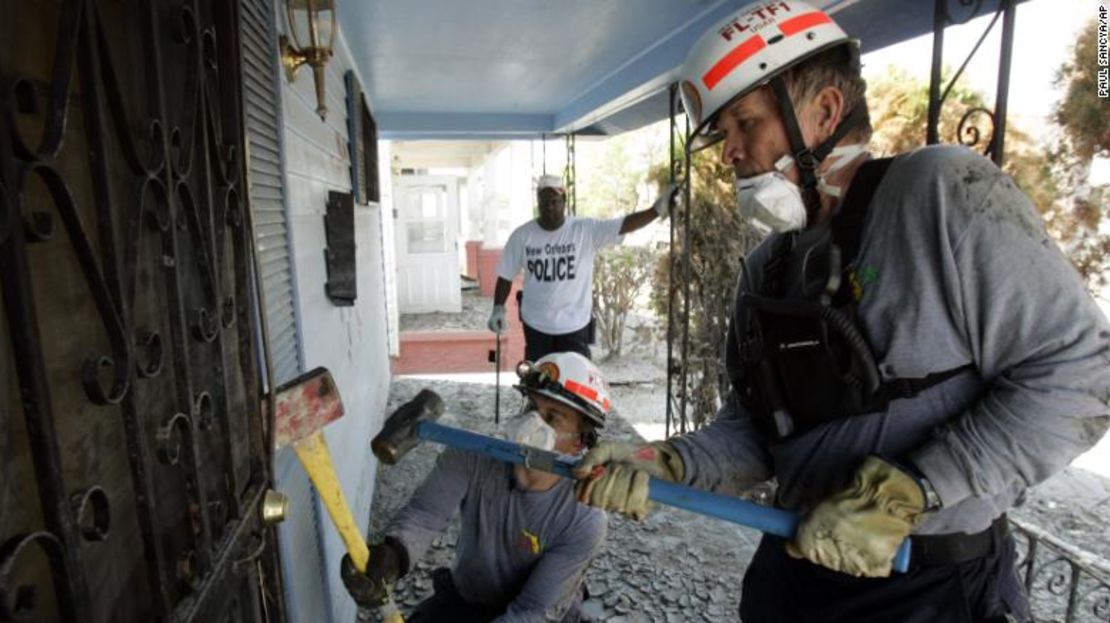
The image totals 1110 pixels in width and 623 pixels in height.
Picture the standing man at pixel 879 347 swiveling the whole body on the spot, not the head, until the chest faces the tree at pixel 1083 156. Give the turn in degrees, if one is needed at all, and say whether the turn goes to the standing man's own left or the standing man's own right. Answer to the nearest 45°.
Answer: approximately 135° to the standing man's own right

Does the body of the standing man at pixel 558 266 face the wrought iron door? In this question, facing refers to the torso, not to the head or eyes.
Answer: yes

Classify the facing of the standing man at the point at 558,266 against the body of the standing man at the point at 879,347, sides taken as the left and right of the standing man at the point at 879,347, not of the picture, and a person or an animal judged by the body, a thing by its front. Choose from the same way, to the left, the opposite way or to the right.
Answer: to the left

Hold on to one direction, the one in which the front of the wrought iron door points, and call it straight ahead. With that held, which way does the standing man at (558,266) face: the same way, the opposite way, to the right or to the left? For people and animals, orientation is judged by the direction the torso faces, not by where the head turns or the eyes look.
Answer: to the right

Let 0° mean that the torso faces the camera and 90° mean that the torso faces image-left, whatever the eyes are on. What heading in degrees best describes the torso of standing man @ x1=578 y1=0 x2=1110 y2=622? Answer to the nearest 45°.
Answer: approximately 45°

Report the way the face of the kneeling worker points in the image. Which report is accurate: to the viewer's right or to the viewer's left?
to the viewer's left

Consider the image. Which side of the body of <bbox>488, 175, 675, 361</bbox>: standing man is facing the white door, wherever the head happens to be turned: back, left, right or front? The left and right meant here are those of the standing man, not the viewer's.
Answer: back

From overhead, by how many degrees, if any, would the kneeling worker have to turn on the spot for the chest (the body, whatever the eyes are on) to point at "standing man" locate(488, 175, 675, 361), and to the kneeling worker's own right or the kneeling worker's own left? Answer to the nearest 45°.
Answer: approximately 135° to the kneeling worker's own right

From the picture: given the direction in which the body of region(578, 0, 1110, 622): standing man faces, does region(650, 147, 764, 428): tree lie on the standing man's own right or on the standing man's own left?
on the standing man's own right
